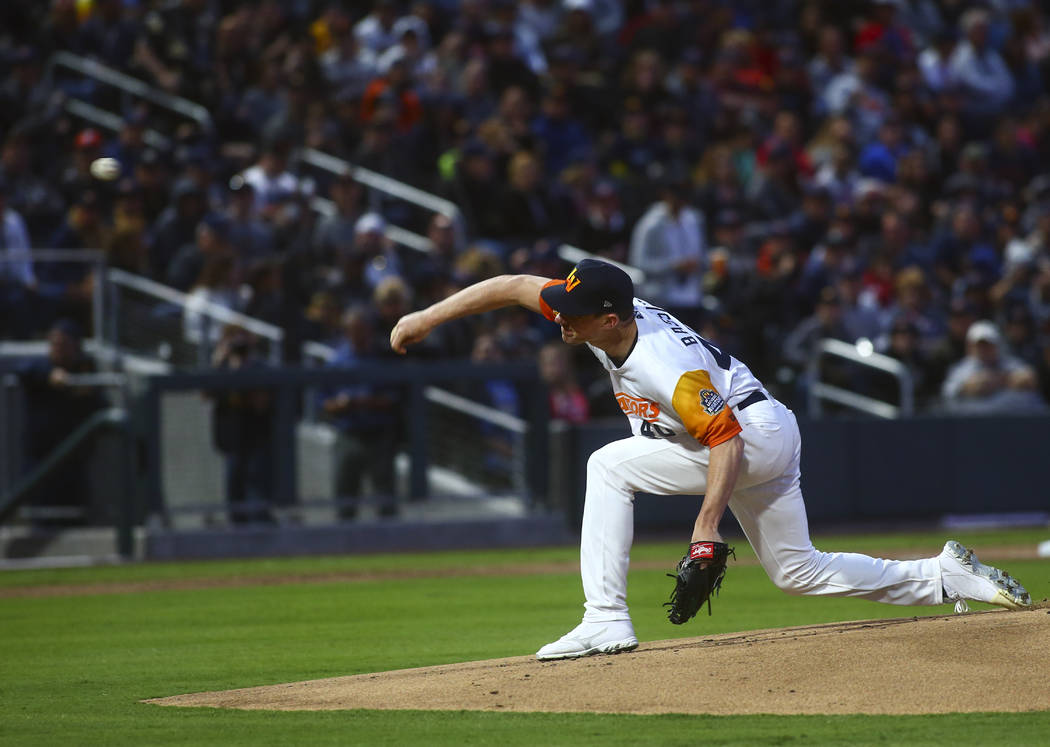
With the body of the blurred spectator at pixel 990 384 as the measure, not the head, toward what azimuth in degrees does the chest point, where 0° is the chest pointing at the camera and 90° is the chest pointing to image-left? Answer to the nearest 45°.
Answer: approximately 0°

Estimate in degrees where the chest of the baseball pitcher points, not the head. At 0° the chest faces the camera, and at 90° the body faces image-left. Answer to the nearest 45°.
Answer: approximately 90°

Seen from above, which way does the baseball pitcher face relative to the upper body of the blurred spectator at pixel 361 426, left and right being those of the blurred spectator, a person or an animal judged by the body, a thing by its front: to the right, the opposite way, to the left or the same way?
to the right

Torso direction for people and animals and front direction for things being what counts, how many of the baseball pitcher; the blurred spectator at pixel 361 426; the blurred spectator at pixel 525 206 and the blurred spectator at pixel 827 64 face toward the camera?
3

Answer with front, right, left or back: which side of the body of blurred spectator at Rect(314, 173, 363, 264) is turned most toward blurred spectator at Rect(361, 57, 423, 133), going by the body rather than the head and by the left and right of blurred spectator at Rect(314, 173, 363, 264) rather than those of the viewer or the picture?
back

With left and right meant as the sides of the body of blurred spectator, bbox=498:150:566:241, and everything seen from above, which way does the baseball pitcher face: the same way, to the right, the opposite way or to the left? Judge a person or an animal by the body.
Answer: to the right

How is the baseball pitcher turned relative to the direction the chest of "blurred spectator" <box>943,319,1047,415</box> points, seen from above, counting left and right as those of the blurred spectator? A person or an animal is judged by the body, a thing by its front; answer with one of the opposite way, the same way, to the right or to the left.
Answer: to the right
